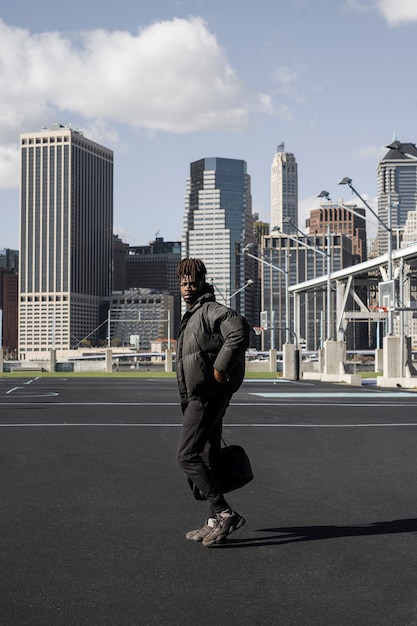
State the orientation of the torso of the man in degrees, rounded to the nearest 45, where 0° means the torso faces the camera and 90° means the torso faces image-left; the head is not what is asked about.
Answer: approximately 90°
